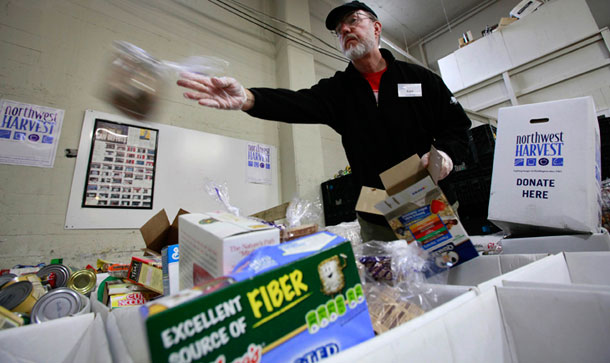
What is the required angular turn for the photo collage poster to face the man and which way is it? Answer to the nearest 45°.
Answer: approximately 45° to its left

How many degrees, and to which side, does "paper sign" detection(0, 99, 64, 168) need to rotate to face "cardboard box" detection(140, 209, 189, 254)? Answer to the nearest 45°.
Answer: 0° — it already faces it

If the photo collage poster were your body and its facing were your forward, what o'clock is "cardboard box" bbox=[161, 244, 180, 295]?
The cardboard box is roughly at 12 o'clock from the photo collage poster.

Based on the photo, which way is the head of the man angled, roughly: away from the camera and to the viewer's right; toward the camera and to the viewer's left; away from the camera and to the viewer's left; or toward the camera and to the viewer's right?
toward the camera and to the viewer's left

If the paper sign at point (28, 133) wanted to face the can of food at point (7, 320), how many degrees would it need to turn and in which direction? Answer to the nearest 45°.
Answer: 0° — it already faces it

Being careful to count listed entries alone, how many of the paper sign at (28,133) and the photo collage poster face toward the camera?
2

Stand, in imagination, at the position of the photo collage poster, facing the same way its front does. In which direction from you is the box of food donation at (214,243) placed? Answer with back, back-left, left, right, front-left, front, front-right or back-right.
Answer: front

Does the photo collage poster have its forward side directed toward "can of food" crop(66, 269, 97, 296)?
yes

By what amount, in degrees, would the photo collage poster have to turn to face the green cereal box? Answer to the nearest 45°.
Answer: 0° — it already faces it

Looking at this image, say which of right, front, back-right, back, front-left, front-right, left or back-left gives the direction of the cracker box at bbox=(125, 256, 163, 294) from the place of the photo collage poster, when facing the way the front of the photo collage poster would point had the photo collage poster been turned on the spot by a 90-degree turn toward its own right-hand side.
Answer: left

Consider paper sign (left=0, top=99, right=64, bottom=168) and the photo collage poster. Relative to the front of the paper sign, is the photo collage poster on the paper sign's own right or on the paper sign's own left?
on the paper sign's own left

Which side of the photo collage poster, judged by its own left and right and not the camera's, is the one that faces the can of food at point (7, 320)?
front

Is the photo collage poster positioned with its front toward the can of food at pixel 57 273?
yes

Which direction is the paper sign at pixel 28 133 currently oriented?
toward the camera

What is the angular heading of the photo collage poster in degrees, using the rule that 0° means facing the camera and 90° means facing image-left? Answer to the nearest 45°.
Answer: approximately 0°
